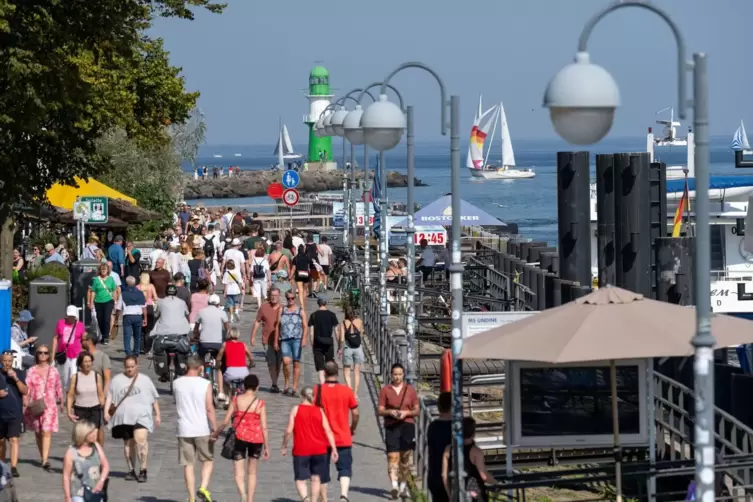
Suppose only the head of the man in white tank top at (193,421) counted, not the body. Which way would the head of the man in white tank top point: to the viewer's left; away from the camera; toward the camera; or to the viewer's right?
away from the camera

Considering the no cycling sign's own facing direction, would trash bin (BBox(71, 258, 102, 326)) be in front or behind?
in front

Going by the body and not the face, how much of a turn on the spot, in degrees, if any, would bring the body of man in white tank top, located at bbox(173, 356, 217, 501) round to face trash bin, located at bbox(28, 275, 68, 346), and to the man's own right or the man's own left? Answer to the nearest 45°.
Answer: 0° — they already face it

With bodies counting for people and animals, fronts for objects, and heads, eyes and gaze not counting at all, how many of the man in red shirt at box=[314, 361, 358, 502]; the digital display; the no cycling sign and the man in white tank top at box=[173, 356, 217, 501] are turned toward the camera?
2

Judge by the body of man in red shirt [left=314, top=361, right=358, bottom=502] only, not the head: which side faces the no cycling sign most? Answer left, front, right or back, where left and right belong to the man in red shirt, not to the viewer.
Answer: front

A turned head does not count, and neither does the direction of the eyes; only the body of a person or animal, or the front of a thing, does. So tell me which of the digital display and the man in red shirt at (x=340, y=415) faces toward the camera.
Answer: the digital display

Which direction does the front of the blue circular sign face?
toward the camera

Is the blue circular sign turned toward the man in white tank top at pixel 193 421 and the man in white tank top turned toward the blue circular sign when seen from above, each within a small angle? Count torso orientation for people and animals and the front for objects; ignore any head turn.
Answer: yes

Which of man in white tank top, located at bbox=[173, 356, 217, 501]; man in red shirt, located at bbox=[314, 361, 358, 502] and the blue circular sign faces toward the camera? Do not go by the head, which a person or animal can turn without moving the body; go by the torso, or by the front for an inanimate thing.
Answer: the blue circular sign

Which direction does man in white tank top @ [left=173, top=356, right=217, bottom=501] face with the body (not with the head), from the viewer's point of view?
away from the camera

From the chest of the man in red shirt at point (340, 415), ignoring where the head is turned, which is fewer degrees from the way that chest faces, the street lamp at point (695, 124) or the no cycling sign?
the no cycling sign

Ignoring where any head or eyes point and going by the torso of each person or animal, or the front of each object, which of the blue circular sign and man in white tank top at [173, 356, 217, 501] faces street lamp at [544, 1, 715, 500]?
the blue circular sign

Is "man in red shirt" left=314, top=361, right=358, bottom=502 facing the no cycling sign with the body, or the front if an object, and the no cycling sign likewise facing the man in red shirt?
yes

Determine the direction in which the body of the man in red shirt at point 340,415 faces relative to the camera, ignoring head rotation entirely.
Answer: away from the camera

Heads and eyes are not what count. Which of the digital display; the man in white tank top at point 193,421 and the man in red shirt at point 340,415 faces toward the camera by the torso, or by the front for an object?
the digital display

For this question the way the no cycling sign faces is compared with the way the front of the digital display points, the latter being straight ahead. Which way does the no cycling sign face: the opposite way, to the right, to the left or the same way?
the same way

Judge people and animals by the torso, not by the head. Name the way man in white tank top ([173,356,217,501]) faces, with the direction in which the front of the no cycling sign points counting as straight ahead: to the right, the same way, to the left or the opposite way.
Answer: the opposite way

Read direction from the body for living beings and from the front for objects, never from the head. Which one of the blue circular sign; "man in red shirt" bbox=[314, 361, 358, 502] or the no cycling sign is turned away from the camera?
the man in red shirt
